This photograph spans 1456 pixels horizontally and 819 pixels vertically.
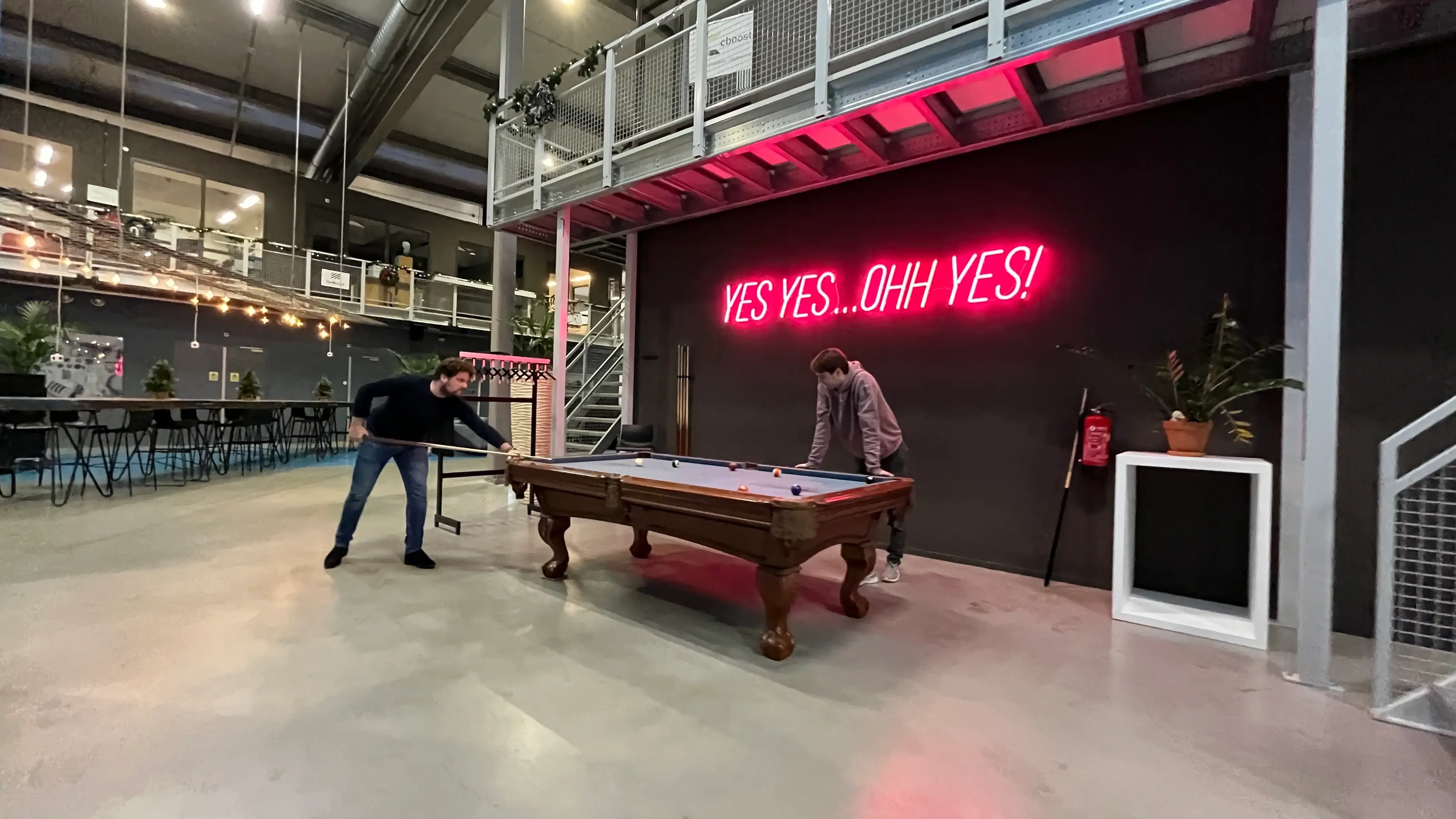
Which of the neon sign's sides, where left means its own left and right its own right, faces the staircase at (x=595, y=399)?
right

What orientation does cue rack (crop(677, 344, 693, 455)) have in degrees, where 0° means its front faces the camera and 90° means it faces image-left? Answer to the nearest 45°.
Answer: approximately 45°

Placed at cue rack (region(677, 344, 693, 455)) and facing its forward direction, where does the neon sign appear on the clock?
The neon sign is roughly at 9 o'clock from the cue rack.

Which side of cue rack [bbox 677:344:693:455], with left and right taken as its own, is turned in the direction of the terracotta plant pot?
left

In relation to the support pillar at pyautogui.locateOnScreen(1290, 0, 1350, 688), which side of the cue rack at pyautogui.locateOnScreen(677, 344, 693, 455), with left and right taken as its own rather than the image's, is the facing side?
left
